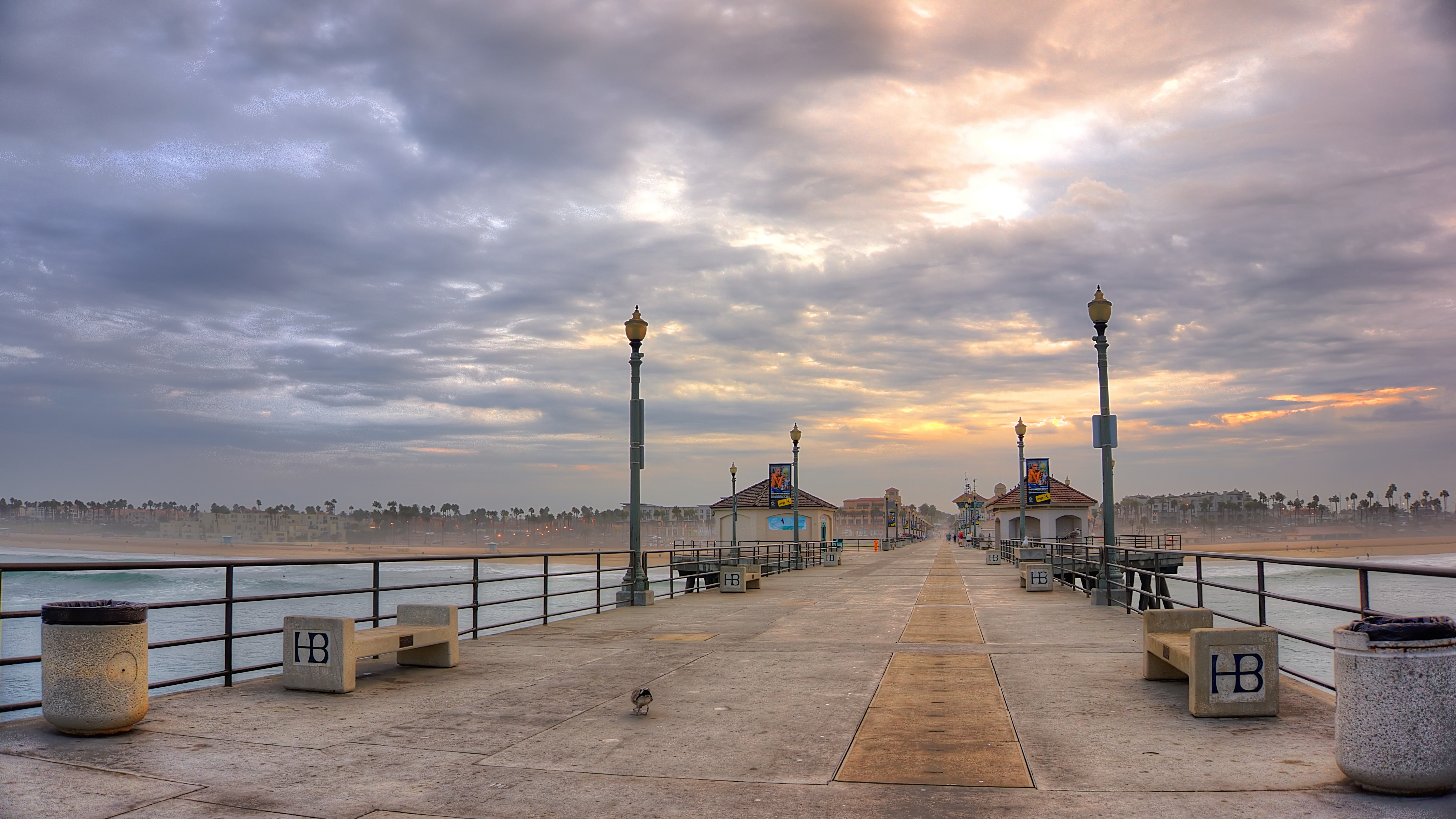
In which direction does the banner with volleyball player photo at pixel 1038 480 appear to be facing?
toward the camera

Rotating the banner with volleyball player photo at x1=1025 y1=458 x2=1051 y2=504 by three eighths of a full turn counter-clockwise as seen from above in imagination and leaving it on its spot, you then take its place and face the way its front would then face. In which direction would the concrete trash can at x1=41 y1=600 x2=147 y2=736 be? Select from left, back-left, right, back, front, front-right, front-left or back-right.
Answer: back-right

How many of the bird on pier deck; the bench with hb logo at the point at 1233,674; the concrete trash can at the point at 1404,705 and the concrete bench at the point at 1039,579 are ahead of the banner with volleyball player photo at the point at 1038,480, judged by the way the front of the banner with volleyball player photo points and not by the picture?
4

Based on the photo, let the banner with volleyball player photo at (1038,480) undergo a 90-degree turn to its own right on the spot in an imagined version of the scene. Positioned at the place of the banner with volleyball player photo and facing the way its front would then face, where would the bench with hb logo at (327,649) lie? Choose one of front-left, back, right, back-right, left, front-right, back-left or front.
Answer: left

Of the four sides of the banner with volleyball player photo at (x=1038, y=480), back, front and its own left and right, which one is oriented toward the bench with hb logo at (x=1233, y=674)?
front

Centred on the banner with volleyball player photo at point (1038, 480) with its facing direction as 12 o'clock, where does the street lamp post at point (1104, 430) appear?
The street lamp post is roughly at 12 o'clock from the banner with volleyball player photo.

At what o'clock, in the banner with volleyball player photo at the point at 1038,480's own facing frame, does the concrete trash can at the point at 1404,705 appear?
The concrete trash can is roughly at 12 o'clock from the banner with volleyball player photo.

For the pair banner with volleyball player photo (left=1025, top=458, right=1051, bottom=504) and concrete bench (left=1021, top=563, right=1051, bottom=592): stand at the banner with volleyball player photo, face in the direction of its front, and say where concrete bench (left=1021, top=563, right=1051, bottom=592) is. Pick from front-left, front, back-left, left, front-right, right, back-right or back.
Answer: front

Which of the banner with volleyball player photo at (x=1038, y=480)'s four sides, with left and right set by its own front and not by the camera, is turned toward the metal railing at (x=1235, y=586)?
front
